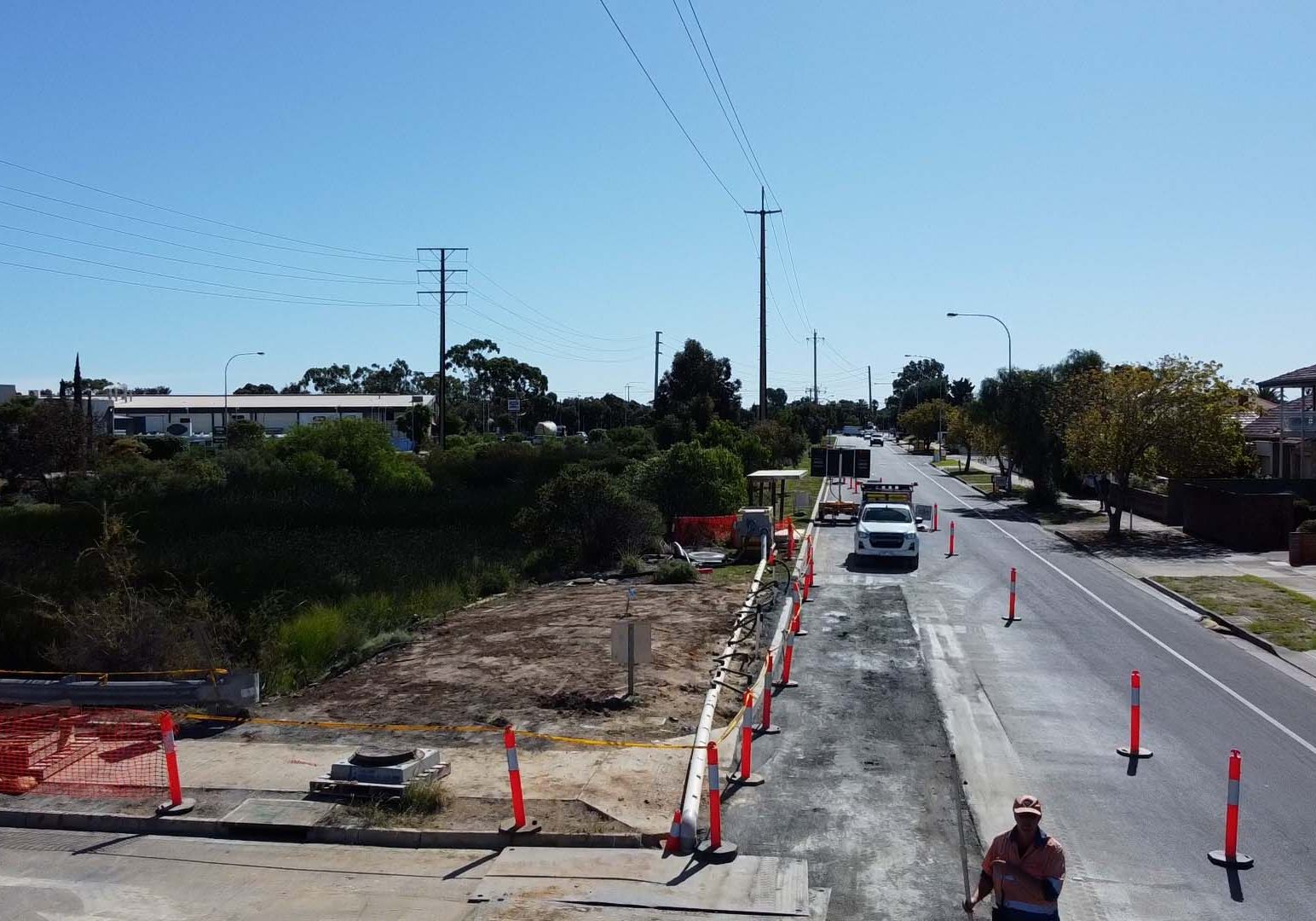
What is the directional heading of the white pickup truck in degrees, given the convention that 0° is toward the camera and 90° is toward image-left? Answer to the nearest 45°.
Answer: approximately 0°

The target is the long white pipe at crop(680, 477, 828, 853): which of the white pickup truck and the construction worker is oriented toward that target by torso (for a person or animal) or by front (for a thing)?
the white pickup truck

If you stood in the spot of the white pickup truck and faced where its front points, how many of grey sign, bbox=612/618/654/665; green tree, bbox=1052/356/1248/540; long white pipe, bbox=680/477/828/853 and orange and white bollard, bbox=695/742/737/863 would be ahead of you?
3

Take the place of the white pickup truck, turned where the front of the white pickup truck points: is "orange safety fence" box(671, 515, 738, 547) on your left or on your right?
on your right

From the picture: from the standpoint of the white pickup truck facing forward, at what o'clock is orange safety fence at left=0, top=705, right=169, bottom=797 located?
The orange safety fence is roughly at 1 o'clock from the white pickup truck.

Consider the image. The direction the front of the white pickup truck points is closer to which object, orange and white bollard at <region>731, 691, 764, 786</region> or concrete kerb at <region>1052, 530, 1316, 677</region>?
the orange and white bollard

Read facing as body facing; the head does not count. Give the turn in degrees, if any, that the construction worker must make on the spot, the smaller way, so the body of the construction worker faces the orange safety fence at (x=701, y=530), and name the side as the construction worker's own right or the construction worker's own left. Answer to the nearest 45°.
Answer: approximately 180°

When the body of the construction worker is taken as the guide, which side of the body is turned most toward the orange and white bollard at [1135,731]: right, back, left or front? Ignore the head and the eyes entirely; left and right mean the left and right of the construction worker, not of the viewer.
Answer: back

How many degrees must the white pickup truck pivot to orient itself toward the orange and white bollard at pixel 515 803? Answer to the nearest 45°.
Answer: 0° — it already faces it
